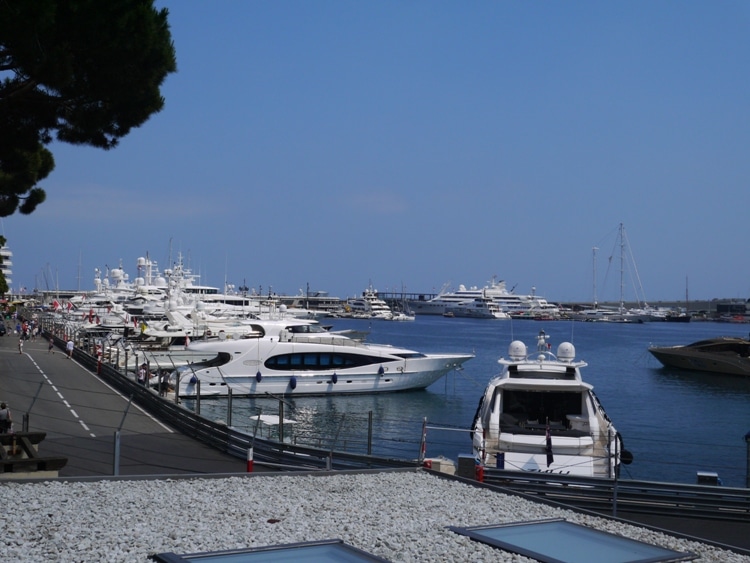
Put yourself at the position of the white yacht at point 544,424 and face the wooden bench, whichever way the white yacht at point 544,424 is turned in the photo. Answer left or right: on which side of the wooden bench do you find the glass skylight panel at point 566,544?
left

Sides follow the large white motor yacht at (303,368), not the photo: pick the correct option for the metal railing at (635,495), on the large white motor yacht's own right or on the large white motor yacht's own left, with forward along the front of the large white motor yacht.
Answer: on the large white motor yacht's own right

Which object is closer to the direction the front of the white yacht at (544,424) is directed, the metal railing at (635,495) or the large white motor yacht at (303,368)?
the large white motor yacht

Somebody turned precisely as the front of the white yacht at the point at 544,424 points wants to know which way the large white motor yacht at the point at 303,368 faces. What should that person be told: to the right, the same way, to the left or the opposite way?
to the right

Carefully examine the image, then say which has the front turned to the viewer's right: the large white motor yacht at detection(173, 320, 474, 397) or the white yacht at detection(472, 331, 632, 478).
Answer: the large white motor yacht

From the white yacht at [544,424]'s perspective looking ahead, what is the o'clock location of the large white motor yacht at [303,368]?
The large white motor yacht is roughly at 11 o'clock from the white yacht.

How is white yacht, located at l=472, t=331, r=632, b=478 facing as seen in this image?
away from the camera

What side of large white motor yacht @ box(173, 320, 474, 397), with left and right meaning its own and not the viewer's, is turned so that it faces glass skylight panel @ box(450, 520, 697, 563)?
right

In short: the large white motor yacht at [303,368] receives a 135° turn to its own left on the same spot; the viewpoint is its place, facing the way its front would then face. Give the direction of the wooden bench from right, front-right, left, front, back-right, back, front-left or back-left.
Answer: back-left

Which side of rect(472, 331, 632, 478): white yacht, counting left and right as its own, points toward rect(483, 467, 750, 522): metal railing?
back

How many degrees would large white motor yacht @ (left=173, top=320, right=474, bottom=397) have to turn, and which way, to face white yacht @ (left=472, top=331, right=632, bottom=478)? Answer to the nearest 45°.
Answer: approximately 90° to its right

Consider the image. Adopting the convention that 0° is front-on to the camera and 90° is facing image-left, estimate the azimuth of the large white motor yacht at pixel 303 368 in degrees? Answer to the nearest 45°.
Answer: approximately 270°

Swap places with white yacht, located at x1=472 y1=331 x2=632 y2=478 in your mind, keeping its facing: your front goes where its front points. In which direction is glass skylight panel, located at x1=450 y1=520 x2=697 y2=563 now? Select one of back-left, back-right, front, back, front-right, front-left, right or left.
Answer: back

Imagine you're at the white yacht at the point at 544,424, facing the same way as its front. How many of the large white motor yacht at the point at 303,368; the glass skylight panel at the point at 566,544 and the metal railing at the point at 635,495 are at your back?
2

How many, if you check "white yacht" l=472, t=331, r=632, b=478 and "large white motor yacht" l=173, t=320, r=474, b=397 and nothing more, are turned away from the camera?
1
